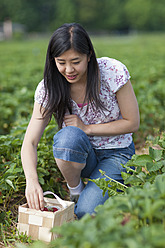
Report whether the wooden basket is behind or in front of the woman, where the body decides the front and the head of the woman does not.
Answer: in front

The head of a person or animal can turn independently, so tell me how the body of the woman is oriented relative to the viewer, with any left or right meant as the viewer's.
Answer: facing the viewer and to the left of the viewer

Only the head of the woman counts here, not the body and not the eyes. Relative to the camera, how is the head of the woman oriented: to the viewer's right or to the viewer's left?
to the viewer's left
